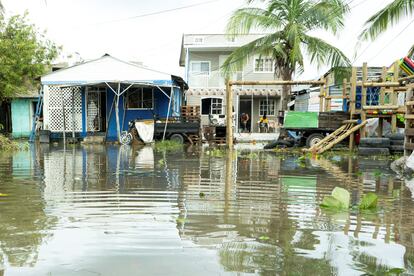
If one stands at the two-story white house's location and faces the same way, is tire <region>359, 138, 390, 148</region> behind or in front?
in front

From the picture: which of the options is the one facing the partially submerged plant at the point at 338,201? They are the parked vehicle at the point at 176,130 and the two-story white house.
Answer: the two-story white house

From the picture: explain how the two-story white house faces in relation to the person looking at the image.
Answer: facing the viewer

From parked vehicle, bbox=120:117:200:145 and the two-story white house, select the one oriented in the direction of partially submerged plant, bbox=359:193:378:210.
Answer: the two-story white house

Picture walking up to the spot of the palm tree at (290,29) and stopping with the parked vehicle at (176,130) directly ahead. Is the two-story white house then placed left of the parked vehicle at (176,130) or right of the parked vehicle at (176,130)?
right

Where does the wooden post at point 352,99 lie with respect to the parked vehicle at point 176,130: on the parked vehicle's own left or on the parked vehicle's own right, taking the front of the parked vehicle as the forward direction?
on the parked vehicle's own left
